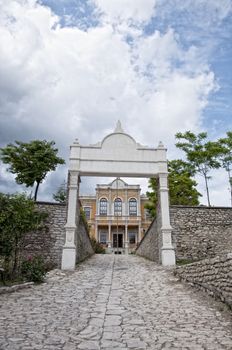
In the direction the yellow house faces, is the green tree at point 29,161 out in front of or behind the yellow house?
in front

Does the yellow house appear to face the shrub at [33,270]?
yes

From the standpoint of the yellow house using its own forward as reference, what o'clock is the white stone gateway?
The white stone gateway is roughly at 12 o'clock from the yellow house.

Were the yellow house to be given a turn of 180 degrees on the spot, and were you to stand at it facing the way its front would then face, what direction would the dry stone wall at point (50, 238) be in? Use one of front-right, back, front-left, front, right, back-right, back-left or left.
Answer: back

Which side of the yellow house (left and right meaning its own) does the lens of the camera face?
front

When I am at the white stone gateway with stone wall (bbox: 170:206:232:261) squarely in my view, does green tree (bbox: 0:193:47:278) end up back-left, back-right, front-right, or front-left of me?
back-right

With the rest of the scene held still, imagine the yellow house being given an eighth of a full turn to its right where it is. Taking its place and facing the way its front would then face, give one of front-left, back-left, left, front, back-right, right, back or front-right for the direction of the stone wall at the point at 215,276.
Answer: front-left

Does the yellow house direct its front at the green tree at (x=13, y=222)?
yes

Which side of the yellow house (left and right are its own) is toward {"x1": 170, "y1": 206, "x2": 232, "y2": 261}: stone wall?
front
